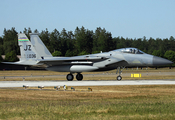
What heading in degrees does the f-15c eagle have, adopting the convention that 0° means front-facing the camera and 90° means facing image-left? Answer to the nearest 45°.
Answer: approximately 270°
